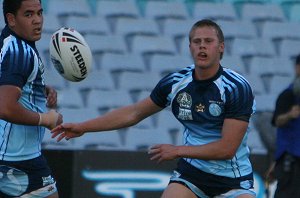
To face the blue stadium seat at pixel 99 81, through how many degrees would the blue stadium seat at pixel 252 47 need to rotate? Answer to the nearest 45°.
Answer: approximately 45° to its right

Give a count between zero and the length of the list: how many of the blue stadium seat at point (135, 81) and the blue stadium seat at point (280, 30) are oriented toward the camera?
2

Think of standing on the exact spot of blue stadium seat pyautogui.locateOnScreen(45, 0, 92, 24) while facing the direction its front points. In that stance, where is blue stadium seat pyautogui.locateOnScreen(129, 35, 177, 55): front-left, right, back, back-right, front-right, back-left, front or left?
left

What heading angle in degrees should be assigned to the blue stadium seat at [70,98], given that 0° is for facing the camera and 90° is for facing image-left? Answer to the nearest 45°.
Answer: approximately 0°

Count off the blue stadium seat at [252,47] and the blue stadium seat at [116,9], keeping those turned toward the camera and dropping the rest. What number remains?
2

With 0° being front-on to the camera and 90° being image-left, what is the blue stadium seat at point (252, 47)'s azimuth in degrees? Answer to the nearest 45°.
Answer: approximately 0°

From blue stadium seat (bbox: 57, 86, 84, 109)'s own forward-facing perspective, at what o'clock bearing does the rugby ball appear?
The rugby ball is roughly at 12 o'clock from the blue stadium seat.
